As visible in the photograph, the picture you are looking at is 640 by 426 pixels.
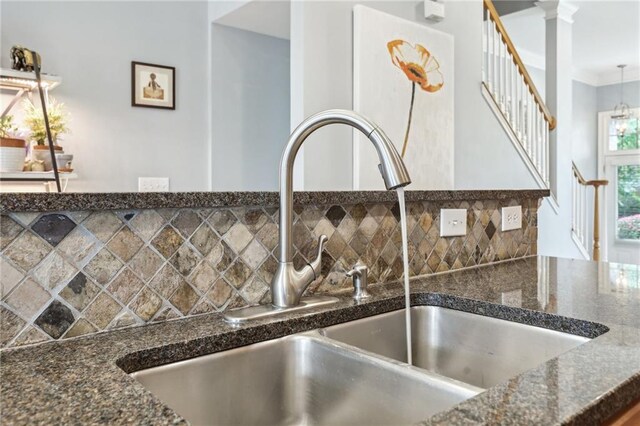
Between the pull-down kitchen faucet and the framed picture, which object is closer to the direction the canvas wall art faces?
the pull-down kitchen faucet

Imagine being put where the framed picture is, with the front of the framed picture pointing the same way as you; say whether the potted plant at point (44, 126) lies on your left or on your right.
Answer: on your right

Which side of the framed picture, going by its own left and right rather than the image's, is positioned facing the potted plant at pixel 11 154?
right

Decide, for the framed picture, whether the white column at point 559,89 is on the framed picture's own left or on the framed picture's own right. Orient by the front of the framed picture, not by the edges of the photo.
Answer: on the framed picture's own left

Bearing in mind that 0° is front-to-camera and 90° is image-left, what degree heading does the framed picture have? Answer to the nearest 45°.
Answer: approximately 315°

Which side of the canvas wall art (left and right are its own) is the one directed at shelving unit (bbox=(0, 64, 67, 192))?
right

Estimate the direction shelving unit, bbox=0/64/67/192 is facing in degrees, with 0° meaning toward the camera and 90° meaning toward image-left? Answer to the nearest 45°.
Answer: approximately 315°
